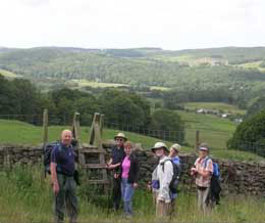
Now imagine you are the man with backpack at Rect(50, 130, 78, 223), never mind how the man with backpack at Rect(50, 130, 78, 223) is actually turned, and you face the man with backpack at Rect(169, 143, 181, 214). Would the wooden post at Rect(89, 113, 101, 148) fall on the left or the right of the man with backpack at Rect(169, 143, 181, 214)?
left

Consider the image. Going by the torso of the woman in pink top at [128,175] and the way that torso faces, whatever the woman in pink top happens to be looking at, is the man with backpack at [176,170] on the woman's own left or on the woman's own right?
on the woman's own left

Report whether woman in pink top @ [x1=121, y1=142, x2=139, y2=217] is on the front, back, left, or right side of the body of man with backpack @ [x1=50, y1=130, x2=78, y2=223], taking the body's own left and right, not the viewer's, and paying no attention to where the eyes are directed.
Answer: left

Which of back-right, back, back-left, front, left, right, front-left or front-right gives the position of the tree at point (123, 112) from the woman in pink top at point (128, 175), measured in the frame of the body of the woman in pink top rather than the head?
back-right

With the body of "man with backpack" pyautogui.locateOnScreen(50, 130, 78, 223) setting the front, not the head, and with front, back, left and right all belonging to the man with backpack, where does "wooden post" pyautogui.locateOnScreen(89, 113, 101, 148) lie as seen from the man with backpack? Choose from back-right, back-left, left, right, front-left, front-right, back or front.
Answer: back-left

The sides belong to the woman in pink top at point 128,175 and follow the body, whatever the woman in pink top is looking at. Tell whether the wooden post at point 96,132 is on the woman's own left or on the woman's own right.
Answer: on the woman's own right

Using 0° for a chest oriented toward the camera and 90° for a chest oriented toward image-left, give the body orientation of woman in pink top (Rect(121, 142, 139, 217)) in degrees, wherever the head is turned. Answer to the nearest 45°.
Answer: approximately 45°

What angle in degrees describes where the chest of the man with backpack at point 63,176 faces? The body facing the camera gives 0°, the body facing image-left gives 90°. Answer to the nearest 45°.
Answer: approximately 315°
